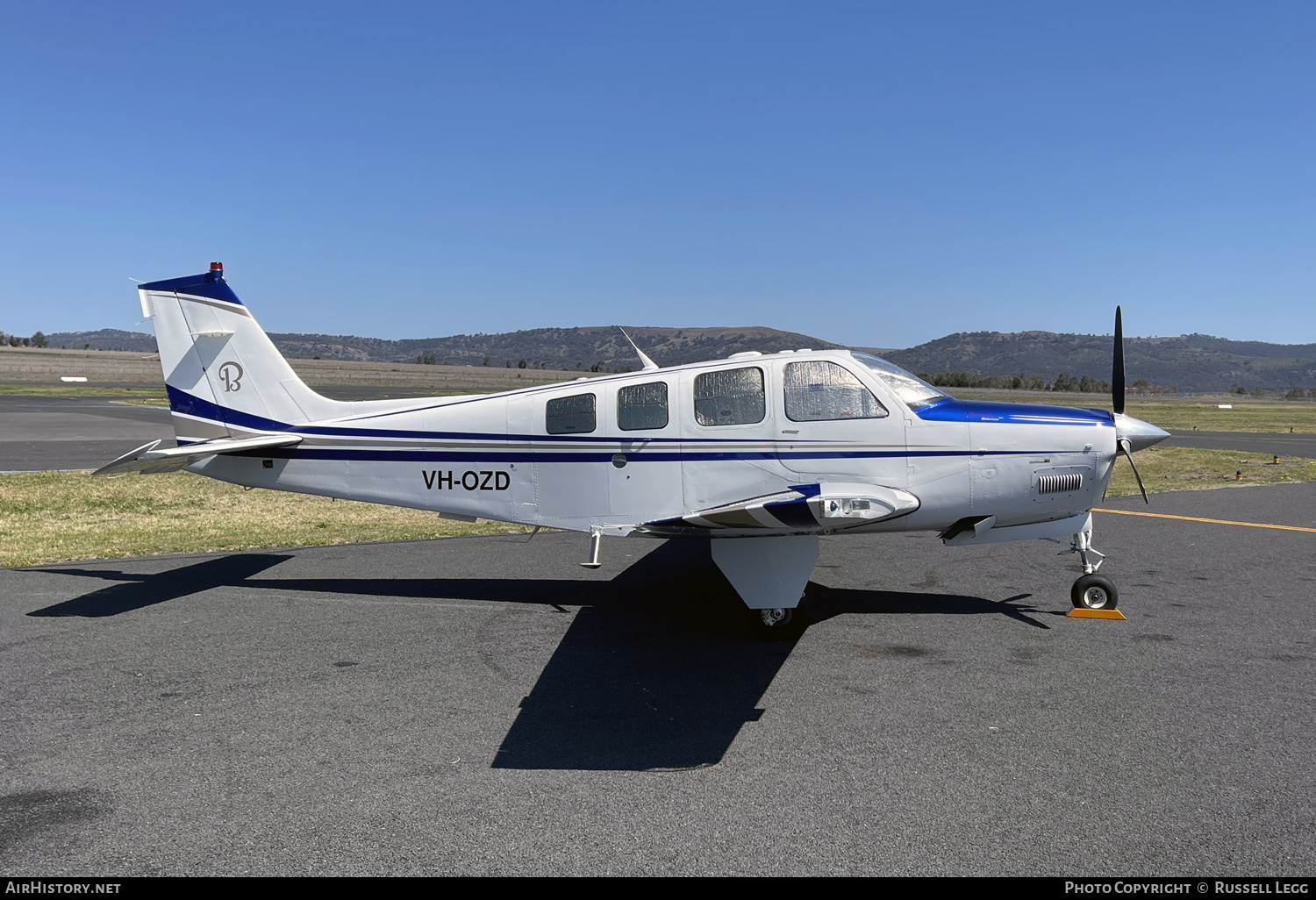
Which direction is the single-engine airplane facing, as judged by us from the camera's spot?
facing to the right of the viewer
